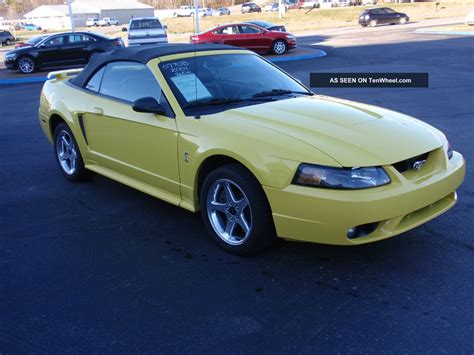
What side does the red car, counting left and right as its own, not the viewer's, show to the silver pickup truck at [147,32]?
back

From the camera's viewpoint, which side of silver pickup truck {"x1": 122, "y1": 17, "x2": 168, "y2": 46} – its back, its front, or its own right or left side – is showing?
back

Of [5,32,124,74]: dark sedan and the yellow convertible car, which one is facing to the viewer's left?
the dark sedan

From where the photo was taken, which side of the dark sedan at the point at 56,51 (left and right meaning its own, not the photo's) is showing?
left

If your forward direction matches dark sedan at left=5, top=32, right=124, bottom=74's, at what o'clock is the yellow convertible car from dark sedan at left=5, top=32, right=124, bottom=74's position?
The yellow convertible car is roughly at 9 o'clock from the dark sedan.

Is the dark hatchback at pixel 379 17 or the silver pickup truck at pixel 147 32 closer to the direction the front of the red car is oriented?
the dark hatchback

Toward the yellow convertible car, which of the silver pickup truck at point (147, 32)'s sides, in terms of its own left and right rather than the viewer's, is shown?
back

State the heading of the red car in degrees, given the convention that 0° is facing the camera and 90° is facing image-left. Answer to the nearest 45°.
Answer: approximately 270°

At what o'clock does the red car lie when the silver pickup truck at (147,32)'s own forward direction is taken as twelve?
The red car is roughly at 4 o'clock from the silver pickup truck.

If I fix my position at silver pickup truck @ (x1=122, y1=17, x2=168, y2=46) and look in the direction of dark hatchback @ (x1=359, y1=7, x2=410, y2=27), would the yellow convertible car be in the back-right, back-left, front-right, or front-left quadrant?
back-right

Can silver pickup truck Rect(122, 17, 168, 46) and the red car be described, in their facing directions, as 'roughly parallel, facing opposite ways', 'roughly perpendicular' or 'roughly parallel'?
roughly perpendicular

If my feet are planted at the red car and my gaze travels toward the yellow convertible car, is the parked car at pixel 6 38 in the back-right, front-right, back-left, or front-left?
back-right

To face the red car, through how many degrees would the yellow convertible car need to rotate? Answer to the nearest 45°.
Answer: approximately 135° to its left

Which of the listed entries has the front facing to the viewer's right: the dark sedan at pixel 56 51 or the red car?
the red car
